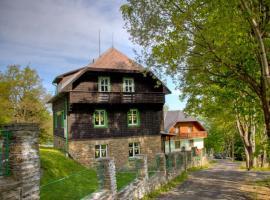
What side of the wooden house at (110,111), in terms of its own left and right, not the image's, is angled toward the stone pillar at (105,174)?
front

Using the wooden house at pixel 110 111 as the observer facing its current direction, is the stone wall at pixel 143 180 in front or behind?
in front

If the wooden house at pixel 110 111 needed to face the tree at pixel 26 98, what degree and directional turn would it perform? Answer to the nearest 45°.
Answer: approximately 135° to its right

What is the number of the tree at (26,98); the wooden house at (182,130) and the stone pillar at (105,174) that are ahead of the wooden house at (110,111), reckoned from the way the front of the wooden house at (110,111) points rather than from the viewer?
1

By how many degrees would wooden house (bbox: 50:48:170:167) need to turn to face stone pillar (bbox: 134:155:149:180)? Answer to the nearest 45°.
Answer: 0° — it already faces it

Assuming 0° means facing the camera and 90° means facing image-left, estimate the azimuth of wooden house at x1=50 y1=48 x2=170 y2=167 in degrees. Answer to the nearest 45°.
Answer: approximately 0°
